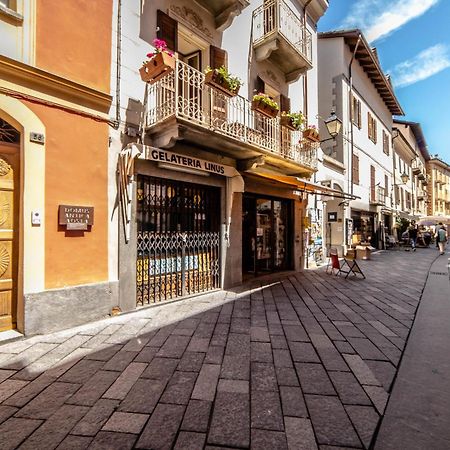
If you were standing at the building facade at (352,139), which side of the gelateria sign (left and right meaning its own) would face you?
left

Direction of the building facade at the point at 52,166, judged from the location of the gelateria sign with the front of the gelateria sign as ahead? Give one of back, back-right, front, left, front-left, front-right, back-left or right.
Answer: right

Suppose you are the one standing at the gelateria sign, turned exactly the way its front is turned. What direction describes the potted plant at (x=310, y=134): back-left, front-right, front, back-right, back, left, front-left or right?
left

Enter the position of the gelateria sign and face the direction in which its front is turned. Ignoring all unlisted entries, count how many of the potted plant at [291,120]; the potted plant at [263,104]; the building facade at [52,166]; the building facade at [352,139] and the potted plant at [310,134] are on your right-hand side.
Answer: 1

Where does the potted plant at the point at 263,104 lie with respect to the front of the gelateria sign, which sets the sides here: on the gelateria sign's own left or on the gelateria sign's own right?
on the gelateria sign's own left

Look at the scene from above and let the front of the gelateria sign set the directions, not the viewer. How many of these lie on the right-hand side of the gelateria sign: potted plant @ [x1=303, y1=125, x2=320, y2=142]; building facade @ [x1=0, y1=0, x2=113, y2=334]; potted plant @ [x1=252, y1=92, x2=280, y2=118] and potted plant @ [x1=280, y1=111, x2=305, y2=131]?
1

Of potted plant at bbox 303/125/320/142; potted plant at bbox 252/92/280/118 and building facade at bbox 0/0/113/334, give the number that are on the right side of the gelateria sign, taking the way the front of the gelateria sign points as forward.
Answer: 1

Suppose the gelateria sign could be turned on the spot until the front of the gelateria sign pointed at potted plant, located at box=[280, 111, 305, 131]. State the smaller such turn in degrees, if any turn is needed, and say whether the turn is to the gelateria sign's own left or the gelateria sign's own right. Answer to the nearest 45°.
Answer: approximately 90° to the gelateria sign's own left

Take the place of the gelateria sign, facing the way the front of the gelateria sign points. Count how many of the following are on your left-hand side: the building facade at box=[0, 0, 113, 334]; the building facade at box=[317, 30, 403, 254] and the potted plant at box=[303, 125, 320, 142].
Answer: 2

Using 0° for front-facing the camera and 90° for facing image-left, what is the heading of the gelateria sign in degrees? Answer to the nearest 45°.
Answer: approximately 315°
